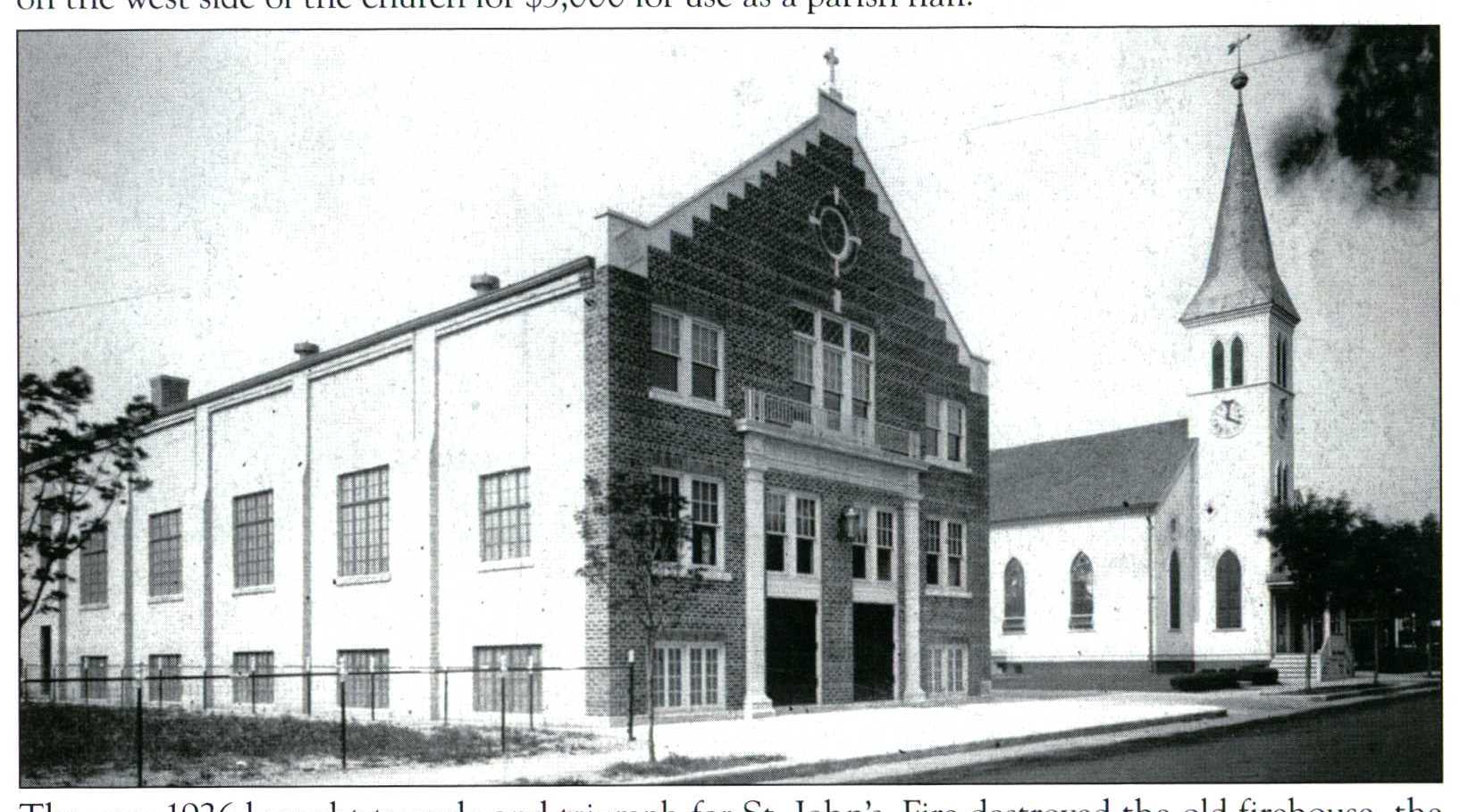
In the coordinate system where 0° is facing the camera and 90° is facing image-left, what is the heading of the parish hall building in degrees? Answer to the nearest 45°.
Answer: approximately 315°

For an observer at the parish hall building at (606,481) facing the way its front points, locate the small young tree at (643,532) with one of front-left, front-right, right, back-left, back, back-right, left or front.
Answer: front-right

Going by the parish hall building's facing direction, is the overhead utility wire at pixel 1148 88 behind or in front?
in front

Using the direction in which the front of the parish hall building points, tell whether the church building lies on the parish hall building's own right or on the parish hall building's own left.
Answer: on the parish hall building's own left

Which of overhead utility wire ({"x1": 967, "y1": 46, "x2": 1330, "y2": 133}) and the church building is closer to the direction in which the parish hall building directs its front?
the overhead utility wire
